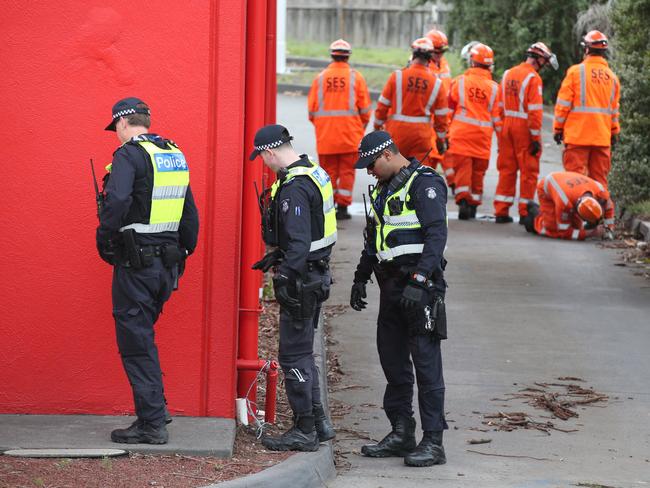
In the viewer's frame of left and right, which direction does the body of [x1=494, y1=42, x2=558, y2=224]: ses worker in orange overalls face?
facing away from the viewer and to the right of the viewer

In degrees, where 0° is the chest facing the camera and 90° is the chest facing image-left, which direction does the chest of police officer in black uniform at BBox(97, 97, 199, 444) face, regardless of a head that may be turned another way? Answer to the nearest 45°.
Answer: approximately 135°

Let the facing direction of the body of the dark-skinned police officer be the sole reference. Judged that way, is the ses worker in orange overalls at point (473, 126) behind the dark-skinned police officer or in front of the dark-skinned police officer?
behind

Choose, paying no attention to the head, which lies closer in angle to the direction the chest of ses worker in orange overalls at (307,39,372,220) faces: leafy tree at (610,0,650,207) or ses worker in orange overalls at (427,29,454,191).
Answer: the ses worker in orange overalls

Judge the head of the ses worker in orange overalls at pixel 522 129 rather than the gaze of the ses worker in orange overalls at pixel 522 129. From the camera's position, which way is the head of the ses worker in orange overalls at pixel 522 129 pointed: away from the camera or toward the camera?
away from the camera

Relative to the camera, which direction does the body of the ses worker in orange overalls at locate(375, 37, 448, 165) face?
away from the camera

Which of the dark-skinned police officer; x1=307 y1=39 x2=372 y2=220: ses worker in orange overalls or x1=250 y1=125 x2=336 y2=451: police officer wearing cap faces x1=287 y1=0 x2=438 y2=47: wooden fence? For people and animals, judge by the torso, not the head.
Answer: the ses worker in orange overalls

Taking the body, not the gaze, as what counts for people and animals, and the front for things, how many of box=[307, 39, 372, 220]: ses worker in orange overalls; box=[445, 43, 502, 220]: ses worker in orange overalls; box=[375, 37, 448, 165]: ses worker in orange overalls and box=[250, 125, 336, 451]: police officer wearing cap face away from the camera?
3

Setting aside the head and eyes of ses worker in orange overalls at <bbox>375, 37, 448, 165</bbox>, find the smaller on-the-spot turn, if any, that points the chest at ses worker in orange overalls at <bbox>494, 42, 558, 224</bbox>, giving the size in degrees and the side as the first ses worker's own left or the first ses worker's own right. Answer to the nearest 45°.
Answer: approximately 45° to the first ses worker's own right

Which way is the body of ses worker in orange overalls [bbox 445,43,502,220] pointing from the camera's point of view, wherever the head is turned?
away from the camera

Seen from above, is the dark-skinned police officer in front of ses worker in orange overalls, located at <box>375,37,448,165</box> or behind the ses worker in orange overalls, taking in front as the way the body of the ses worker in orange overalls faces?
behind

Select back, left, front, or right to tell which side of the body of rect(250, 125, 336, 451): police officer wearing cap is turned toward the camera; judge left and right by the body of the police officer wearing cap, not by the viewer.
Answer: left

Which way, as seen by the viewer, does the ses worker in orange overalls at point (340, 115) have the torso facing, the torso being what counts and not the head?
away from the camera
